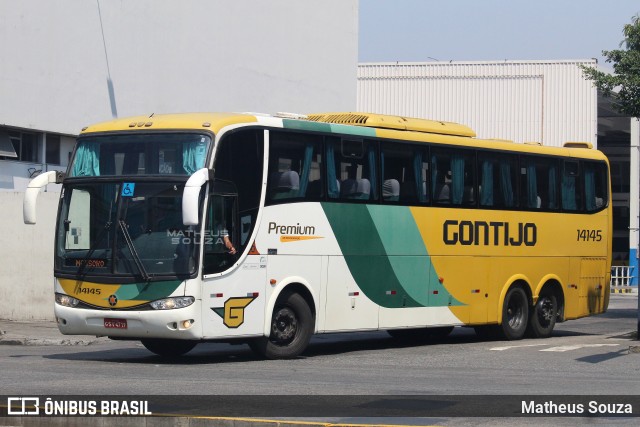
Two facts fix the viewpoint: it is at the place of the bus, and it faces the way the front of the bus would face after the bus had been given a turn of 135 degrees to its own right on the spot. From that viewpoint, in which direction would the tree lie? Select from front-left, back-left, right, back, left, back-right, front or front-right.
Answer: front-right

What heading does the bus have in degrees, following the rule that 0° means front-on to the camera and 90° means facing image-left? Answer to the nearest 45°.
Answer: approximately 45°
